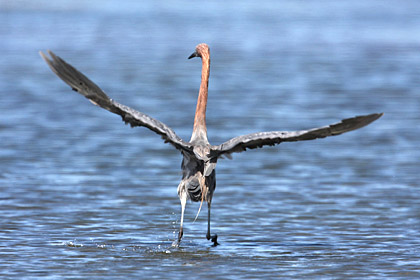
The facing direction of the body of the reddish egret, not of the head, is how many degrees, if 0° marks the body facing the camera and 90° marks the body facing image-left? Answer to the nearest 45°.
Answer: approximately 180°
